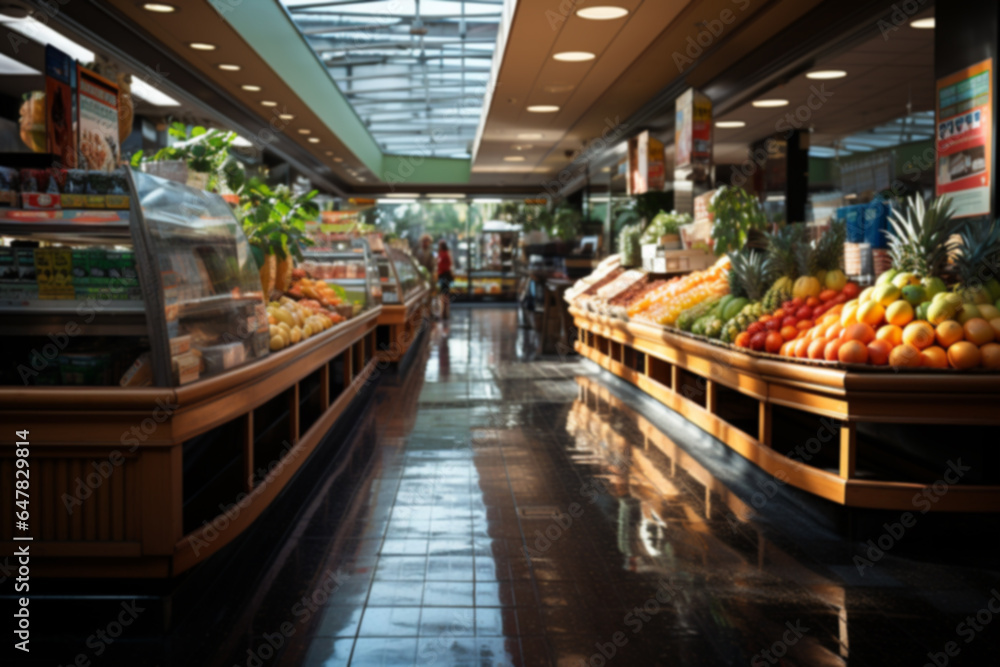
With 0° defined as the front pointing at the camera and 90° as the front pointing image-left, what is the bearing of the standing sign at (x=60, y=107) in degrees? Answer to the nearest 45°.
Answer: approximately 315°

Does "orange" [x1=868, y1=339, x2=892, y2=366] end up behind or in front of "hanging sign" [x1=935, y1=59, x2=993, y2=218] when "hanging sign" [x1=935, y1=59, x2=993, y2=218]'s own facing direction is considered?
in front

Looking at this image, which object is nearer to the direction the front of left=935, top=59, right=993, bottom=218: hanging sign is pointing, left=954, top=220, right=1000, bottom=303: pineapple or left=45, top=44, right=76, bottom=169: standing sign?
the standing sign

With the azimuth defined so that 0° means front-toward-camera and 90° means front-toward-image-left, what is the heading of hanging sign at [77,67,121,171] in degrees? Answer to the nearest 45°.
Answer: approximately 315°

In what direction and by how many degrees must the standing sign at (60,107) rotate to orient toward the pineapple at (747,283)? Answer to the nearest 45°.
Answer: approximately 45° to its left

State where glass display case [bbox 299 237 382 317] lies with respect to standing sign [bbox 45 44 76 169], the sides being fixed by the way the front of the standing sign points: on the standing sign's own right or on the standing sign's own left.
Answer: on the standing sign's own left

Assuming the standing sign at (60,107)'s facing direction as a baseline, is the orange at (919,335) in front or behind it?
in front

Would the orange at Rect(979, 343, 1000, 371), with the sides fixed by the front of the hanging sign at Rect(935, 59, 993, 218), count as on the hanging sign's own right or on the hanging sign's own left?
on the hanging sign's own left

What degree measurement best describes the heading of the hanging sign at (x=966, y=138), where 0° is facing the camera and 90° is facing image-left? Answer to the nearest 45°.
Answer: approximately 45°

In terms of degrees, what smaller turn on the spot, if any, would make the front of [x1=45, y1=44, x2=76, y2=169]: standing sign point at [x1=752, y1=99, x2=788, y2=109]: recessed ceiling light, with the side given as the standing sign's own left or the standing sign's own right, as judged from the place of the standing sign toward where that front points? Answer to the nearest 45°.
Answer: approximately 90° to the standing sign's own left

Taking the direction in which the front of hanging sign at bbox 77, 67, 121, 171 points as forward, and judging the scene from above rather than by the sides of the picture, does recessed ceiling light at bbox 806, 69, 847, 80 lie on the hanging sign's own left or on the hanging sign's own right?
on the hanging sign's own left
